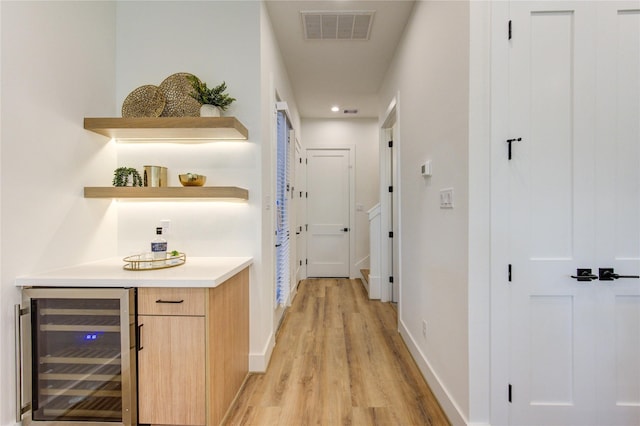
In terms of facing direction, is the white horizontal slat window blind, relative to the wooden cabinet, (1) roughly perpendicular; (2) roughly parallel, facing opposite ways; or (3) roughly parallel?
roughly perpendicular

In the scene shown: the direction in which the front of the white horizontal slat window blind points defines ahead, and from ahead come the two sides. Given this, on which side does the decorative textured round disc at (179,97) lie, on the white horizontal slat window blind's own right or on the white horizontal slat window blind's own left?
on the white horizontal slat window blind's own right

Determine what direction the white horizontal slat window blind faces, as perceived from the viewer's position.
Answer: facing to the right of the viewer

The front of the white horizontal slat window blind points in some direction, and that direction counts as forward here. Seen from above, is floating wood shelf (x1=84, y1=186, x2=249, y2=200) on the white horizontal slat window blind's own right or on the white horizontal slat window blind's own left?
on the white horizontal slat window blind's own right

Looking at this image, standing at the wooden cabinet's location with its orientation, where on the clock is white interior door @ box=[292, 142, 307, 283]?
The white interior door is roughly at 7 o'clock from the wooden cabinet.

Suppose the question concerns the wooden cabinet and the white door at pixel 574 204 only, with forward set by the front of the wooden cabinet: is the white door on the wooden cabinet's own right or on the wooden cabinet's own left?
on the wooden cabinet's own left

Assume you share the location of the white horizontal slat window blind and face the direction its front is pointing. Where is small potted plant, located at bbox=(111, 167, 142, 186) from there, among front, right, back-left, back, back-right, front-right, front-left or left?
back-right

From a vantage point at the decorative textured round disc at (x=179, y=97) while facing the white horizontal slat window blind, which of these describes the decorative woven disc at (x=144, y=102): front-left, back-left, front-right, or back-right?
back-left

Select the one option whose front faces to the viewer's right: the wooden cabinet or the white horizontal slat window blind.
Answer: the white horizontal slat window blind
